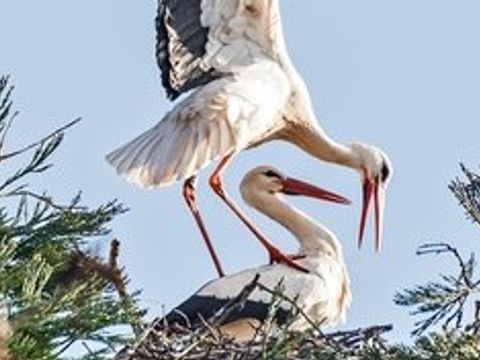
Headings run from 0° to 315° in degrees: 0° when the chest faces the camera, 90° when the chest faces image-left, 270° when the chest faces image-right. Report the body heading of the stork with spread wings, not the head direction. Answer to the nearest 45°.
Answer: approximately 270°

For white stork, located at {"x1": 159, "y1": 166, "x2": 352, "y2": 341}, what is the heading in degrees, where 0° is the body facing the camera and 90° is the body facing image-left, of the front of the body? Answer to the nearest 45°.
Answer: approximately 270°
